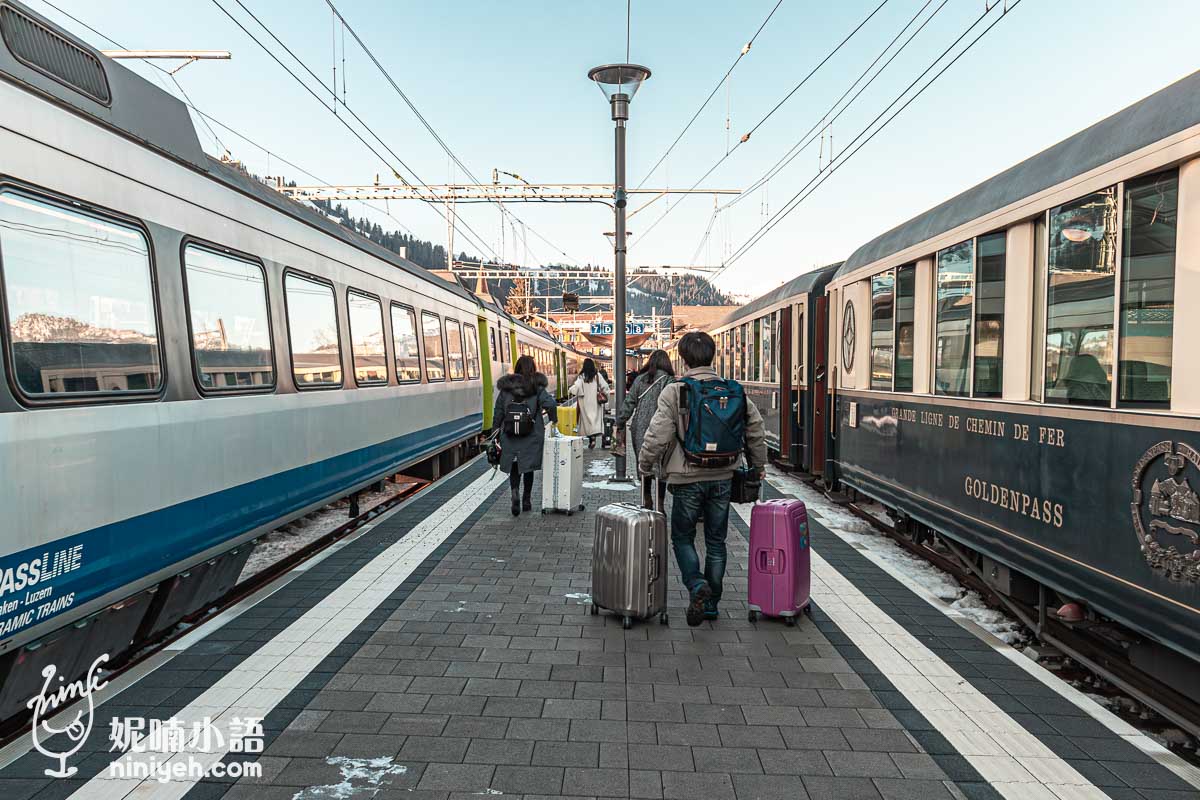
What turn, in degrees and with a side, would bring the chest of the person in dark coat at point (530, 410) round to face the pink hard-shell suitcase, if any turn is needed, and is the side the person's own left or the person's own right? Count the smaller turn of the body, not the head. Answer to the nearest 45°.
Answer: approximately 135° to the person's own right

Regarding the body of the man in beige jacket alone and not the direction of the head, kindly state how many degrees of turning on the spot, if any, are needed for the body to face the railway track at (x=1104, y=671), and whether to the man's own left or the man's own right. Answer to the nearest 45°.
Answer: approximately 90° to the man's own right

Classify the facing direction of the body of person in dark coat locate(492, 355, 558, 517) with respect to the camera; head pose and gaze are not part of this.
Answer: away from the camera

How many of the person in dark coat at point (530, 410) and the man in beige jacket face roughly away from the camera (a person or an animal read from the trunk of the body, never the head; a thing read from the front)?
2

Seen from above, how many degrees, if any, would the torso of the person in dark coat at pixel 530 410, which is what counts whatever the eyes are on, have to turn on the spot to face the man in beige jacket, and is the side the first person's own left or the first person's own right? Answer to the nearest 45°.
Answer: approximately 180°

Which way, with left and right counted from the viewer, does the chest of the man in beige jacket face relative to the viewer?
facing away from the viewer

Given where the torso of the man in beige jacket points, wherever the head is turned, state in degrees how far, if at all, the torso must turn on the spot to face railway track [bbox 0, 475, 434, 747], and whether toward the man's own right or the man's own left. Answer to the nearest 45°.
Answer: approximately 90° to the man's own left

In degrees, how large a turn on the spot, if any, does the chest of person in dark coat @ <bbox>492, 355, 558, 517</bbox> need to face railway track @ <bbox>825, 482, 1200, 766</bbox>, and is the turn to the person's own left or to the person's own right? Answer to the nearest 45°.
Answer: approximately 135° to the person's own right
